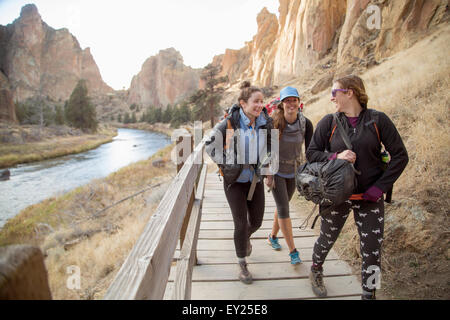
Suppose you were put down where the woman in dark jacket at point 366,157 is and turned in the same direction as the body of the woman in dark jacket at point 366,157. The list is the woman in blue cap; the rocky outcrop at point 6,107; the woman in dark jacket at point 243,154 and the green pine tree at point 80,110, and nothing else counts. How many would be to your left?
0

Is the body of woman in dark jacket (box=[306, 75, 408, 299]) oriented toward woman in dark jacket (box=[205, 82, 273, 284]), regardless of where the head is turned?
no

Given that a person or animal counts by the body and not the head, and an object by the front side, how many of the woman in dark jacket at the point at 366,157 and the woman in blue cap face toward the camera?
2

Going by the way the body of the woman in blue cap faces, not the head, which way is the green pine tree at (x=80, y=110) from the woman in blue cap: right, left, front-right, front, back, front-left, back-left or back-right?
back-right

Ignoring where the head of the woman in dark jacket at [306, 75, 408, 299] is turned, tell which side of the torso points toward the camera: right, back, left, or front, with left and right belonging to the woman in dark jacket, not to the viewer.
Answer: front

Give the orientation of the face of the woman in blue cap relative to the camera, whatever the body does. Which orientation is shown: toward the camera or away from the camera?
toward the camera

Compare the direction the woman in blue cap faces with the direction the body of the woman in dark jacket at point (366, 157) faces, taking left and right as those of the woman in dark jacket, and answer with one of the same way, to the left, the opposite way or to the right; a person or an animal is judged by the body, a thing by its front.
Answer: the same way

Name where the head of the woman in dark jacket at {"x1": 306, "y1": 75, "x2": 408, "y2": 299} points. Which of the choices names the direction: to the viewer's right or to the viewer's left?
to the viewer's left

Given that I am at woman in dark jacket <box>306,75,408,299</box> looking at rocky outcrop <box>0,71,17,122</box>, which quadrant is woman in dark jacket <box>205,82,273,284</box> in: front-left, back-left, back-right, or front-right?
front-left

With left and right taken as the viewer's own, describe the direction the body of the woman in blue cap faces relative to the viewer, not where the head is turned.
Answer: facing the viewer

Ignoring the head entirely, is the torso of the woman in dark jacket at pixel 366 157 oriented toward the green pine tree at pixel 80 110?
no

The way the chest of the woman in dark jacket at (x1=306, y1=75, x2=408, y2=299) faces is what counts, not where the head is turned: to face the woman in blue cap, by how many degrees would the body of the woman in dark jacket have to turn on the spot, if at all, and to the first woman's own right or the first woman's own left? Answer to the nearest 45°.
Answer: approximately 135° to the first woman's own right

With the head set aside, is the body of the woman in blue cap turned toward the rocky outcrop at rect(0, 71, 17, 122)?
no

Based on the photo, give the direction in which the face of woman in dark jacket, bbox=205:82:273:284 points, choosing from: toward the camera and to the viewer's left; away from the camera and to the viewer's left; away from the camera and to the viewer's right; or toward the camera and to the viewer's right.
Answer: toward the camera and to the viewer's right
